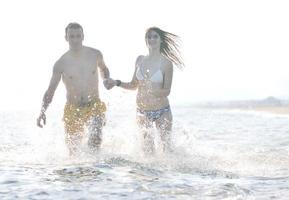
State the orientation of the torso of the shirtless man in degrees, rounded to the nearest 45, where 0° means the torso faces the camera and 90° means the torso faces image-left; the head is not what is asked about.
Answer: approximately 0°

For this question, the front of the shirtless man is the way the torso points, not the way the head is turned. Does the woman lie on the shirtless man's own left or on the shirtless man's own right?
on the shirtless man's own left
